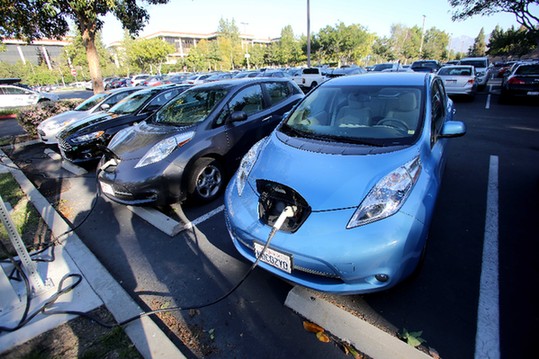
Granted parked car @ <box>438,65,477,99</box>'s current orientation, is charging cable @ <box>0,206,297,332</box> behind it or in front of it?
behind

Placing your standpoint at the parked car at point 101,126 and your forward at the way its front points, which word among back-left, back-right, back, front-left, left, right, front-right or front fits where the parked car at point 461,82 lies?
back-left

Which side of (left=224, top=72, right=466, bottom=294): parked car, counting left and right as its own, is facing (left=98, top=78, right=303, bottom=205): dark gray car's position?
right

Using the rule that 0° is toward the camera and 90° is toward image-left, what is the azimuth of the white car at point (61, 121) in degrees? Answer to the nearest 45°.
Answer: approximately 45°

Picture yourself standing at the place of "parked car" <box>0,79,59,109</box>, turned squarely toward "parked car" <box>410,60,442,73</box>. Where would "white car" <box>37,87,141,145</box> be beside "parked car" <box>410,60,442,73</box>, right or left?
right

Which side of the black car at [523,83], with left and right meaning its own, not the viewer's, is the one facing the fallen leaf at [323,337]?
back

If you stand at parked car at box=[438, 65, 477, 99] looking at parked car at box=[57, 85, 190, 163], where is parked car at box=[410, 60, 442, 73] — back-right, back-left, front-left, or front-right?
back-right

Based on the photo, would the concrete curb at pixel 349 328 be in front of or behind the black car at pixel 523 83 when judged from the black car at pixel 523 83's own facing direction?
behind

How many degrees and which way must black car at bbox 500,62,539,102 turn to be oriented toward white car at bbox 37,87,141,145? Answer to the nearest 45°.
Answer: approximately 135° to its left

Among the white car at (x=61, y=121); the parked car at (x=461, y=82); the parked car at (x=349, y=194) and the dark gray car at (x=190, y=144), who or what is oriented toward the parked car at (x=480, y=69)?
the parked car at (x=461, y=82)

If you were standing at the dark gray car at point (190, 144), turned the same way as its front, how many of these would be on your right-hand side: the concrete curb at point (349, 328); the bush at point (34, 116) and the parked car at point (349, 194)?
1

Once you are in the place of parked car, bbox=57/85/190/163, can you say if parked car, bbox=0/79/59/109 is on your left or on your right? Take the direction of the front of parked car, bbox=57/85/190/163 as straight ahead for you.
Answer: on your right
